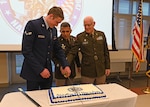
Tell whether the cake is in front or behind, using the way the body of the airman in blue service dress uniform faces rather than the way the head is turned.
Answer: in front

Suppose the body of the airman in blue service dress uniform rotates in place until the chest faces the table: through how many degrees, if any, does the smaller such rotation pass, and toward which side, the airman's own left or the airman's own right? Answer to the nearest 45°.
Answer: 0° — they already face it

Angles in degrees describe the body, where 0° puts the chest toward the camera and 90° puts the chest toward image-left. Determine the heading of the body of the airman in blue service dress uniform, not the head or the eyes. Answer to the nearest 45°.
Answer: approximately 315°
